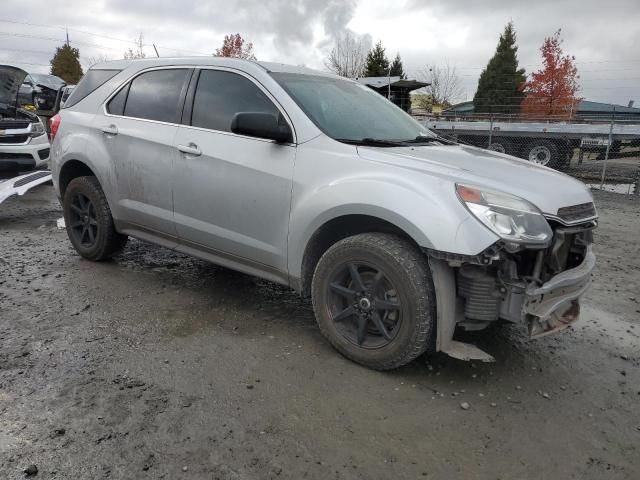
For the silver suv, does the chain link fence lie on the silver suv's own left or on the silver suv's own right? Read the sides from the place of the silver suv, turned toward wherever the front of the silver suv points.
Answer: on the silver suv's own left

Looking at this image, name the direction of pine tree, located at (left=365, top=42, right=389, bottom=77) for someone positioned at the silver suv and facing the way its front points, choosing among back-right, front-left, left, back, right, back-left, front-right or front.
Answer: back-left

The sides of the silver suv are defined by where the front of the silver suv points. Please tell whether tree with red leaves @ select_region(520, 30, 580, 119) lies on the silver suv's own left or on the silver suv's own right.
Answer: on the silver suv's own left

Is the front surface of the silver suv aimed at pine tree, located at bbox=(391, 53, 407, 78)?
no

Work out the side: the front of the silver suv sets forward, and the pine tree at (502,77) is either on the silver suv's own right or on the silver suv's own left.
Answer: on the silver suv's own left

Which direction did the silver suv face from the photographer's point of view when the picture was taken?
facing the viewer and to the right of the viewer

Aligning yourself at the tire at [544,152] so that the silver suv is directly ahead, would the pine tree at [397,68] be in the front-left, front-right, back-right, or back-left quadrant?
back-right

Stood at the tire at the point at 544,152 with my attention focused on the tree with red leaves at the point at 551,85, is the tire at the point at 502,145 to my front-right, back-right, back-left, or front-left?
front-left

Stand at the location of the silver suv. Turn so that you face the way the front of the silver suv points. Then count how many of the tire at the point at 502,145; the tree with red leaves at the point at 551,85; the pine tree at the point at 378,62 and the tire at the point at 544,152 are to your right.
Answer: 0

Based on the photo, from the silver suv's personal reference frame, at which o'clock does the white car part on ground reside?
The white car part on ground is roughly at 6 o'clock from the silver suv.

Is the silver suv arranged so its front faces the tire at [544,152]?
no

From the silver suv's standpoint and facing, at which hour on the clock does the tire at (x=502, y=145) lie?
The tire is roughly at 8 o'clock from the silver suv.
